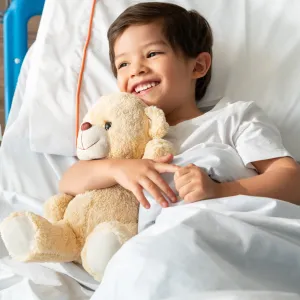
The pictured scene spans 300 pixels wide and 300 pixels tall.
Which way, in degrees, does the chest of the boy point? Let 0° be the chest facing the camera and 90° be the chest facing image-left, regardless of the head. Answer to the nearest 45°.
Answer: approximately 45°

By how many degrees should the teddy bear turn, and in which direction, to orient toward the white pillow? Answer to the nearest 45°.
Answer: approximately 180°
